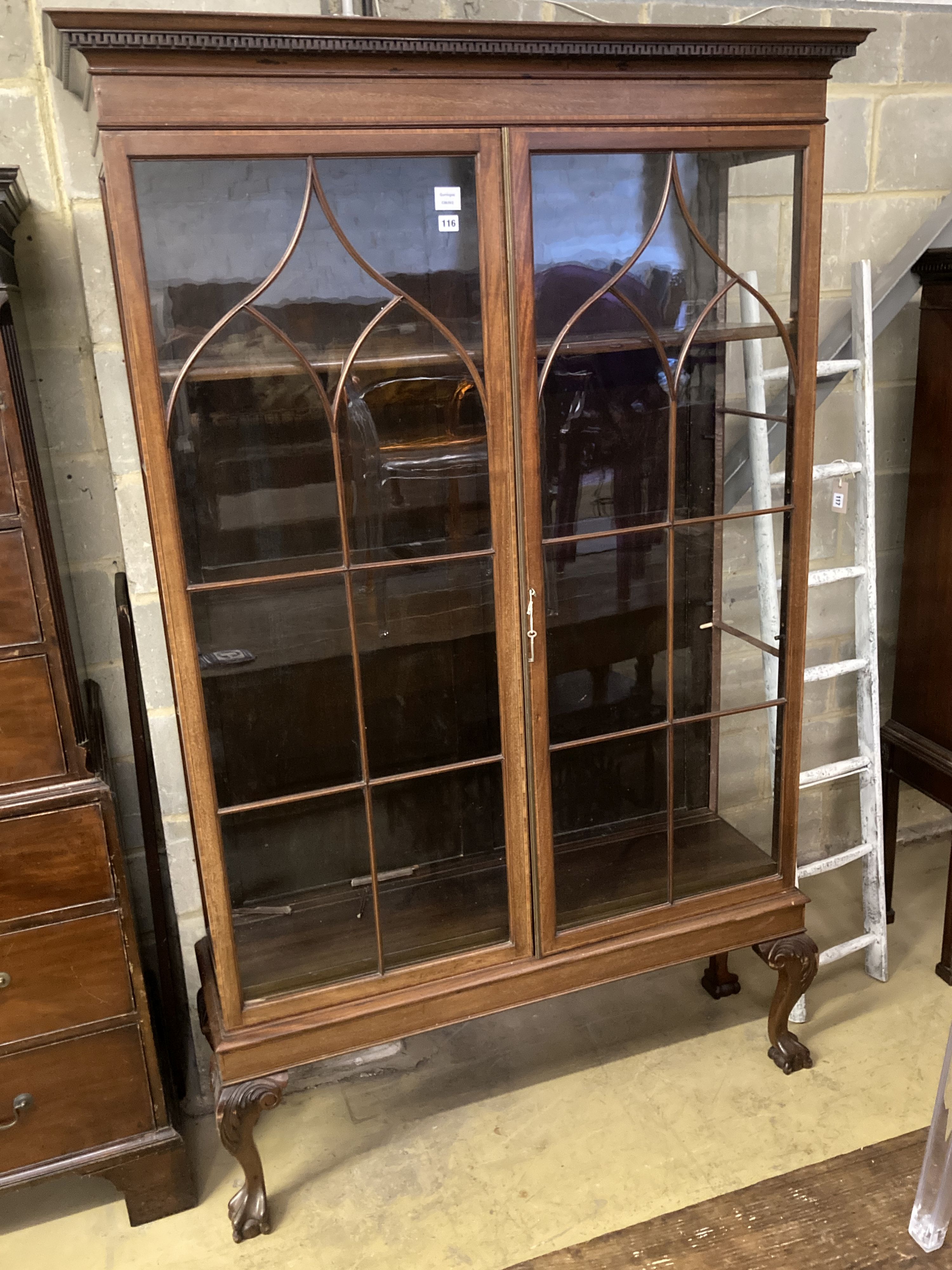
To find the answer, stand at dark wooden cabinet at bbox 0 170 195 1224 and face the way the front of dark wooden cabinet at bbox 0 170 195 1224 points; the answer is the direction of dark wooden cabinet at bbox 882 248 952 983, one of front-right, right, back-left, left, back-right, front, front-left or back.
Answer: front-left

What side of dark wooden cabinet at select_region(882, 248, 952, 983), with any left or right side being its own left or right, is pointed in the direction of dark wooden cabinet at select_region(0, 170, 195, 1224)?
right

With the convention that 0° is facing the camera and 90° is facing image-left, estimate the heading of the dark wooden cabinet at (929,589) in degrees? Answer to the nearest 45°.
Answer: approximately 315°

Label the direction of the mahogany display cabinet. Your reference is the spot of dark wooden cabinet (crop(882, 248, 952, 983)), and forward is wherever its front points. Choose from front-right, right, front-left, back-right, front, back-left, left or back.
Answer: right

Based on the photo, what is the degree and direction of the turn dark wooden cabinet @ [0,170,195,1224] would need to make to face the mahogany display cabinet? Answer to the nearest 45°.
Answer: approximately 45° to its left

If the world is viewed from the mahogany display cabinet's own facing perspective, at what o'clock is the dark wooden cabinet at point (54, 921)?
The dark wooden cabinet is roughly at 4 o'clock from the mahogany display cabinet.
